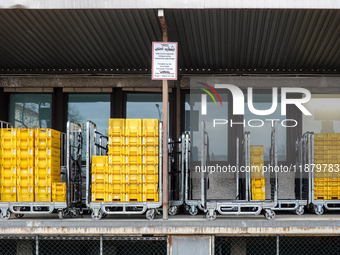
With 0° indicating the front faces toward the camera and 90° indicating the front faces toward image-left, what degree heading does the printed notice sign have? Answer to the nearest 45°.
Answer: approximately 0°

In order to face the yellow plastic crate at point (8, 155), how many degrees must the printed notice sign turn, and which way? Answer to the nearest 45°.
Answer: approximately 90° to its right

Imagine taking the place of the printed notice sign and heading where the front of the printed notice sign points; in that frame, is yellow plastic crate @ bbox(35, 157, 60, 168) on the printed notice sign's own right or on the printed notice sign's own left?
on the printed notice sign's own right

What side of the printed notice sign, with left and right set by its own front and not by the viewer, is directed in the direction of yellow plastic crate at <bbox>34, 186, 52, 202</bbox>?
right

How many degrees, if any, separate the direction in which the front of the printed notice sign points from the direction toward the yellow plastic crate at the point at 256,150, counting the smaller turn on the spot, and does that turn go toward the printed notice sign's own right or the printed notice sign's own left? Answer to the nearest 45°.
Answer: approximately 135° to the printed notice sign's own left
